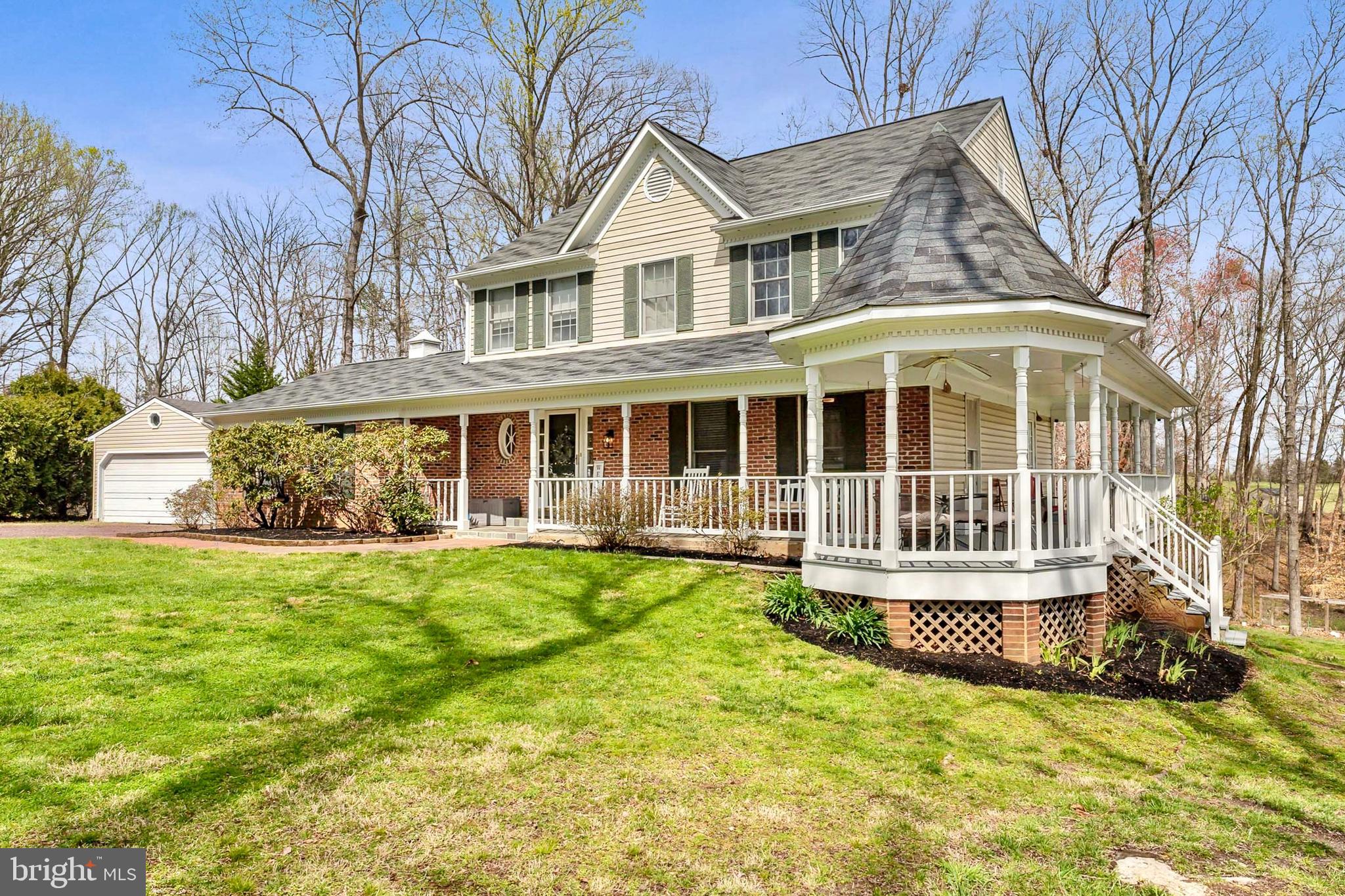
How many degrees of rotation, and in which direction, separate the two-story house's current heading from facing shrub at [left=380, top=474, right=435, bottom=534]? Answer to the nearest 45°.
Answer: approximately 45° to its right

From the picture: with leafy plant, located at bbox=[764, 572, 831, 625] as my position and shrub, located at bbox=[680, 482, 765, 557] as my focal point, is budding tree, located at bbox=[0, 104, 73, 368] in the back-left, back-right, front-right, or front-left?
front-left

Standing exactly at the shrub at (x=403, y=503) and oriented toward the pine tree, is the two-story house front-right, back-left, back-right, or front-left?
back-right

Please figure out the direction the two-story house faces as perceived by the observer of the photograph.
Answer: facing the viewer and to the left of the viewer

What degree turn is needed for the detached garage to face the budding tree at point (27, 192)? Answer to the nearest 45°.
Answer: approximately 180°

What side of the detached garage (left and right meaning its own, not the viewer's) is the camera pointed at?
front

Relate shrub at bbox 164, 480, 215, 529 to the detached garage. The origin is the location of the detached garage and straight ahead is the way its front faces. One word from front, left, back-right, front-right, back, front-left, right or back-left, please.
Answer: front

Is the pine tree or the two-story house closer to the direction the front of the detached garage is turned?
the two-story house

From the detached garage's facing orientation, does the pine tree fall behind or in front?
behind

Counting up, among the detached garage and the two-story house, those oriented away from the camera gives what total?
0
